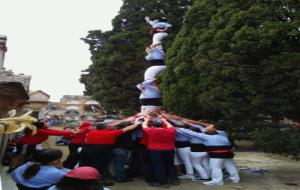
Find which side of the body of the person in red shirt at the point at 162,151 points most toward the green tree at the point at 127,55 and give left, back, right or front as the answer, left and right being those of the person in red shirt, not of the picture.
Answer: front

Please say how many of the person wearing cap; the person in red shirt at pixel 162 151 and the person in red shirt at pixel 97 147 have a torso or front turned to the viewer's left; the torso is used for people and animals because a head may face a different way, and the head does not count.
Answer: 0

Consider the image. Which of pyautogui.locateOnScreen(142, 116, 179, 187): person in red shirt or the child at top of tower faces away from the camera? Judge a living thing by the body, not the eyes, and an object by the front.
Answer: the person in red shirt

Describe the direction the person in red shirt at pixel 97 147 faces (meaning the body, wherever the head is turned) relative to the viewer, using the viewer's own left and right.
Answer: facing away from the viewer and to the right of the viewer

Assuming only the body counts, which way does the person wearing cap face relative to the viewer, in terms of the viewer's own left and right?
facing away from the viewer

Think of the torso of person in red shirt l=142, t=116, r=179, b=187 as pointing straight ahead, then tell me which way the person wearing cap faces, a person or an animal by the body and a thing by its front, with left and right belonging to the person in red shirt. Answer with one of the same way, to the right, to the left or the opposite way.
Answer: the same way

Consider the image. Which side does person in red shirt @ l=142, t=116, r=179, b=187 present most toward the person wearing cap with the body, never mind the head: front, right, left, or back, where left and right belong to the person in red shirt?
back

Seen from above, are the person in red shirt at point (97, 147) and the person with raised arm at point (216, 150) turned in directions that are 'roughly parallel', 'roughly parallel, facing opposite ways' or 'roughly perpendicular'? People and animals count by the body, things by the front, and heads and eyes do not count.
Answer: roughly perpendicular

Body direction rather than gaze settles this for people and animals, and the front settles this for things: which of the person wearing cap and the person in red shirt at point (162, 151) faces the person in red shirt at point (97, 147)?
the person wearing cap

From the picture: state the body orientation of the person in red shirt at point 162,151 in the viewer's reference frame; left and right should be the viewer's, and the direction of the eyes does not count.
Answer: facing away from the viewer

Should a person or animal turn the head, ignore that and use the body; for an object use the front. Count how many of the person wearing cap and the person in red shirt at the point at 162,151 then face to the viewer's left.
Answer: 0

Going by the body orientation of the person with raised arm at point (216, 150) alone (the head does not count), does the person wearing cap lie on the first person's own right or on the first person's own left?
on the first person's own left

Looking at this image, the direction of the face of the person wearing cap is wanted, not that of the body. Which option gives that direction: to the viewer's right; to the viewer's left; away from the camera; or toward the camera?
away from the camera

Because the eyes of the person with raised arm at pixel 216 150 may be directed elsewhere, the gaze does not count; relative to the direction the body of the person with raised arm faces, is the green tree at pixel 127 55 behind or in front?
in front
